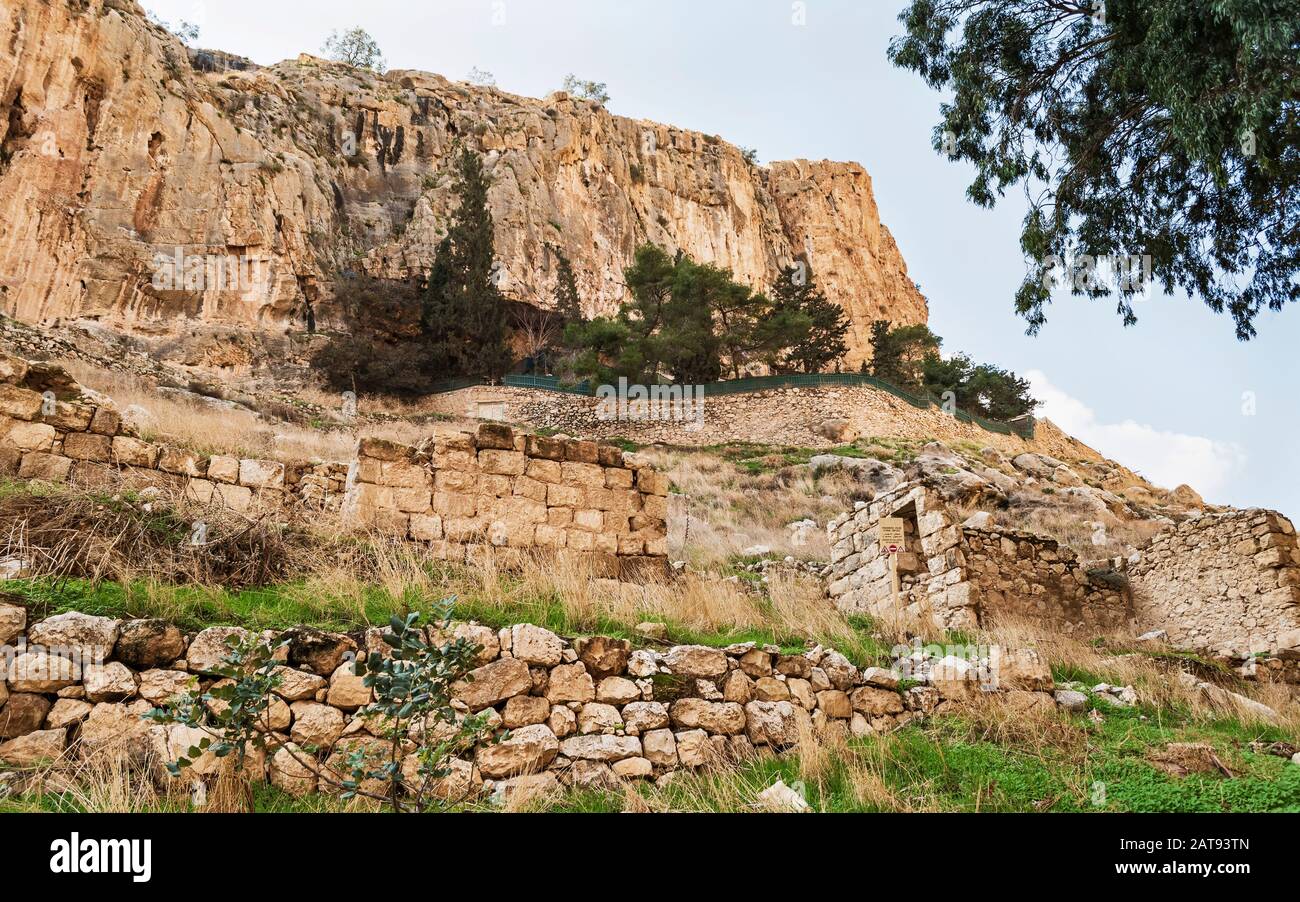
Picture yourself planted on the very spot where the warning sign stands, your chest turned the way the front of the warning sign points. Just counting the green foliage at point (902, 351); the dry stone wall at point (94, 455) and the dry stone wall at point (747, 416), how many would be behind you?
2

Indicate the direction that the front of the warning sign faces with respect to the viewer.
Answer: facing the viewer

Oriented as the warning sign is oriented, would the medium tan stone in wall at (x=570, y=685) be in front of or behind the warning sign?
in front

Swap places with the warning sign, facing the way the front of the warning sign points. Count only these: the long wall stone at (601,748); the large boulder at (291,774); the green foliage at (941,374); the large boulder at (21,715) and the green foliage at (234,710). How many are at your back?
1

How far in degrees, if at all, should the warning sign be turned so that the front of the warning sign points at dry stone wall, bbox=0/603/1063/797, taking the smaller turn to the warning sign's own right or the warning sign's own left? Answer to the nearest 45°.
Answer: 0° — it already faces it

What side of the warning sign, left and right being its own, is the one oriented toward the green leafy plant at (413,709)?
front

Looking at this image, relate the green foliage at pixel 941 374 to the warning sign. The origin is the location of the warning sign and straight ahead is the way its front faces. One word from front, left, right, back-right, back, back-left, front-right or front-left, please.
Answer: back

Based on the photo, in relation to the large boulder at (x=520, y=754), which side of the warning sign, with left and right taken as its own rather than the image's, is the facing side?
front

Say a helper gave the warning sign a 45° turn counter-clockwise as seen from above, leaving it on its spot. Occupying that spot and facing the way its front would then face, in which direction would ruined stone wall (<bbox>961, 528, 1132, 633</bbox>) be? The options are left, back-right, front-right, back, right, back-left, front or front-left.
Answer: left

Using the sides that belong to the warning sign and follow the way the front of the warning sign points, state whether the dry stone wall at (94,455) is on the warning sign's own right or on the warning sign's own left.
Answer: on the warning sign's own right

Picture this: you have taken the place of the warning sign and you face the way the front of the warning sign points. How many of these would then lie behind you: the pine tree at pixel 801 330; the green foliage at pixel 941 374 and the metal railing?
3

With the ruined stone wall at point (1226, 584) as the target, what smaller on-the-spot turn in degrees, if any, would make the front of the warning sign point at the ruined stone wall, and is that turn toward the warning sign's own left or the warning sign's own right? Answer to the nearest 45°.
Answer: approximately 90° to the warning sign's own left
